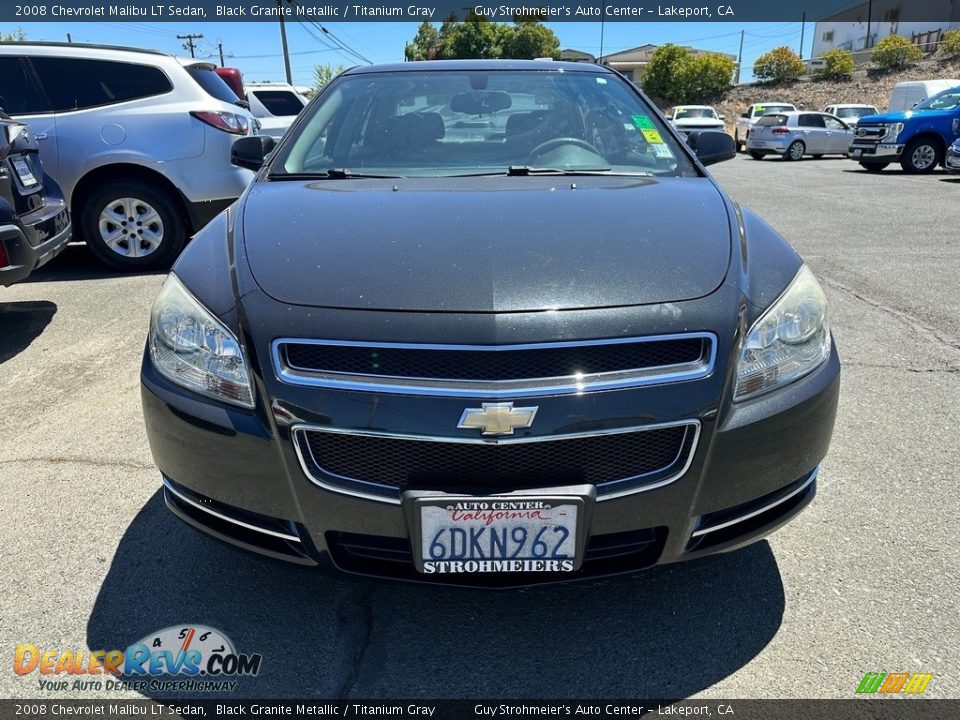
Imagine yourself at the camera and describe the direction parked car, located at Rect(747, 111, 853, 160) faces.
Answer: facing away from the viewer and to the right of the viewer

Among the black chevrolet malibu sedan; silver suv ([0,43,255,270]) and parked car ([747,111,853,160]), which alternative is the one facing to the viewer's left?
the silver suv

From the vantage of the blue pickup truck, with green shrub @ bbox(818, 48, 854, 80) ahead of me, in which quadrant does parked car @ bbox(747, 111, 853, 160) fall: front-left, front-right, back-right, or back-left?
front-left

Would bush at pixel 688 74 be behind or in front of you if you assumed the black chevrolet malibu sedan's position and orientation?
behind

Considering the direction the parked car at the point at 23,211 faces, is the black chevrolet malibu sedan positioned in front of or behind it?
behind

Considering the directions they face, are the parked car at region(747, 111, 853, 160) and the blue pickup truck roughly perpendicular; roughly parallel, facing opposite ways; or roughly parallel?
roughly parallel, facing opposite ways

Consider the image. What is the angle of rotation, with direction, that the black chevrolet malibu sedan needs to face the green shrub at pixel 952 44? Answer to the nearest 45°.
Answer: approximately 135° to its left

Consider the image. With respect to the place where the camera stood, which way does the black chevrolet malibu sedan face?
facing the viewer

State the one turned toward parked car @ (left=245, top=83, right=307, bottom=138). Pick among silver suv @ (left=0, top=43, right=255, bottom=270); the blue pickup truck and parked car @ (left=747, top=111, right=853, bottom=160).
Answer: the blue pickup truck

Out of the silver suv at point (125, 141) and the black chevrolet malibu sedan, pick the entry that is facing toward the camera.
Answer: the black chevrolet malibu sedan

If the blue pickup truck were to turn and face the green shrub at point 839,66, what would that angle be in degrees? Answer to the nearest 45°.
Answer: approximately 135° to its right

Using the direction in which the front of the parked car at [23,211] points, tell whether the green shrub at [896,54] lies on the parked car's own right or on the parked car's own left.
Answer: on the parked car's own right

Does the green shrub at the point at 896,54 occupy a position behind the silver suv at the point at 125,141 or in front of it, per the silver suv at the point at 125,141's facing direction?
behind

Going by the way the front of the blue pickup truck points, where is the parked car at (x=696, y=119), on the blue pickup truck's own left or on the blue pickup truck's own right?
on the blue pickup truck's own right

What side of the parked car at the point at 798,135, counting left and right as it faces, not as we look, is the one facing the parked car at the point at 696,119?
left

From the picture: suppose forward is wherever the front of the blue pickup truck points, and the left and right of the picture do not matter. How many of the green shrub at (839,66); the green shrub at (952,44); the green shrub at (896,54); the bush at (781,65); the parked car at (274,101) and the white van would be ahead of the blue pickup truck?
1

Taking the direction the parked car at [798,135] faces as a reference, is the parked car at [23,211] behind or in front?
behind

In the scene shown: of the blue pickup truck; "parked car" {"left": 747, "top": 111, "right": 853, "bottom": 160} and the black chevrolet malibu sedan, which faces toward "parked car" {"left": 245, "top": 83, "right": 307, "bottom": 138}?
the blue pickup truck
